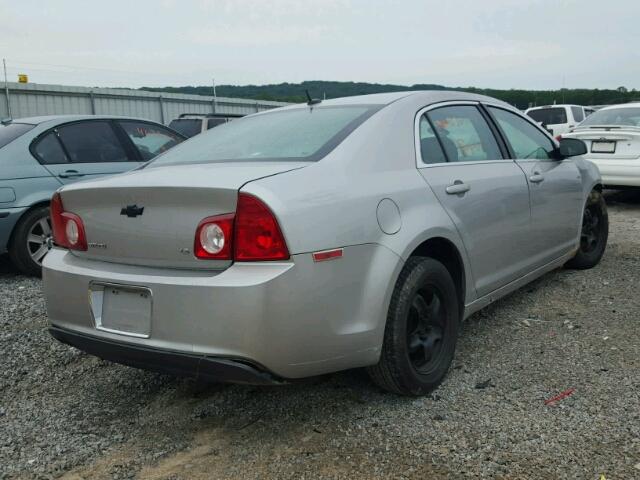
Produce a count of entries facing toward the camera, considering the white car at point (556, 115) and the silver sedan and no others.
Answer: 0

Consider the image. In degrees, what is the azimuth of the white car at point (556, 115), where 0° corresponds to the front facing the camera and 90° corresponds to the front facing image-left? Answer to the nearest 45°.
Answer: approximately 225°

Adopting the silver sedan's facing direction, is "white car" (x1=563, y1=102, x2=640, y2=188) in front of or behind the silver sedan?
in front

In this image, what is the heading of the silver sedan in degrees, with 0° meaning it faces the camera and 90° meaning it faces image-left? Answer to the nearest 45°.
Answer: approximately 225°

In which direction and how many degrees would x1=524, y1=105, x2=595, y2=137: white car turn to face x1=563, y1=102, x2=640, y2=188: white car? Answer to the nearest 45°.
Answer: approximately 135° to its right

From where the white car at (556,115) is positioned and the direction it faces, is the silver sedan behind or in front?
behind
